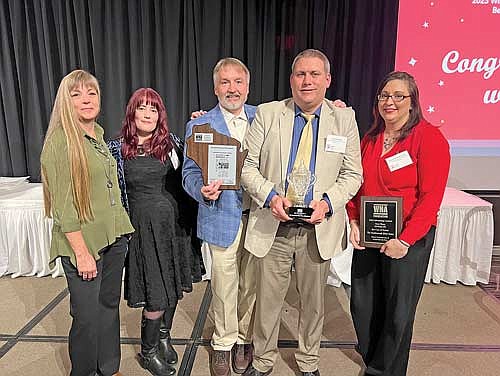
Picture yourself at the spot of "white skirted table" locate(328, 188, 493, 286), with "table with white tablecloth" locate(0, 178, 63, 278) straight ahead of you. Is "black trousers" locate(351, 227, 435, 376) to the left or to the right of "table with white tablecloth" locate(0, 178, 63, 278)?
left

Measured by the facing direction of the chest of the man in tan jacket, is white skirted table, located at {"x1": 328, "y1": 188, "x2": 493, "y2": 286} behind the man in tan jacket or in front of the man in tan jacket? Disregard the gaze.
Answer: behind

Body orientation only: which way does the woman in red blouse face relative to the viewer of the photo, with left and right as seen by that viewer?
facing the viewer and to the left of the viewer

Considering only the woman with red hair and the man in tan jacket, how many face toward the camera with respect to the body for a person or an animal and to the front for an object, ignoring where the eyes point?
2

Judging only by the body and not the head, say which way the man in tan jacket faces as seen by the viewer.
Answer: toward the camera

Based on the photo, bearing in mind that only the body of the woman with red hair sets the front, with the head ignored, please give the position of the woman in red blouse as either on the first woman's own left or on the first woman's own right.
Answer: on the first woman's own left

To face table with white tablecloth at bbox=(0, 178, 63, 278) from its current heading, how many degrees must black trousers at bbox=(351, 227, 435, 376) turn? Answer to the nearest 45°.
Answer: approximately 45° to its right

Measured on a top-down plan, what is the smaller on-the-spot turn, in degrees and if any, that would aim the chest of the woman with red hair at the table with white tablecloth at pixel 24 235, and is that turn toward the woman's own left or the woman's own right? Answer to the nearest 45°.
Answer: approximately 135° to the woman's own right

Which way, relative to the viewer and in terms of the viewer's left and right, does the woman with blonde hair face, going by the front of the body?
facing the viewer and to the right of the viewer
